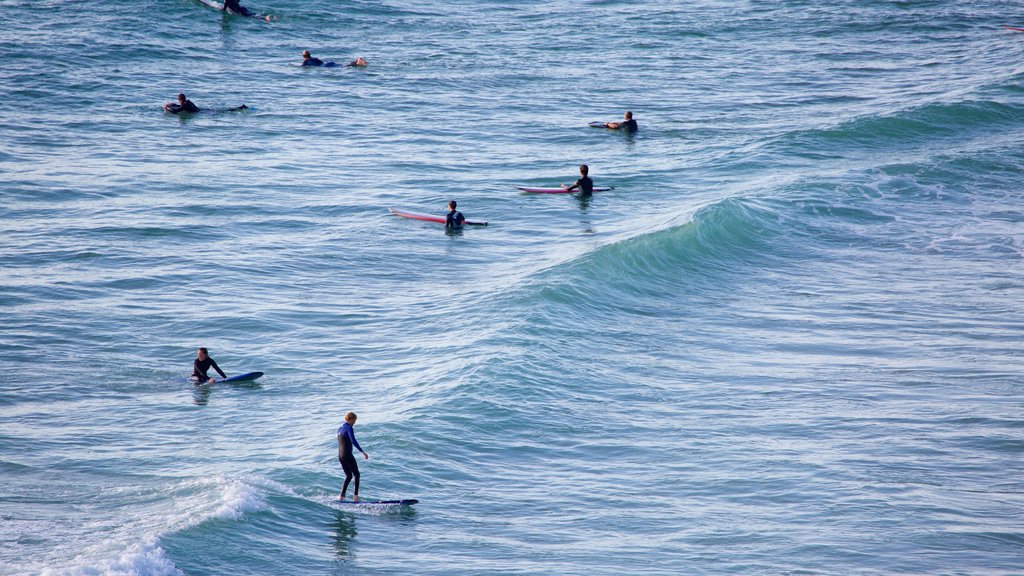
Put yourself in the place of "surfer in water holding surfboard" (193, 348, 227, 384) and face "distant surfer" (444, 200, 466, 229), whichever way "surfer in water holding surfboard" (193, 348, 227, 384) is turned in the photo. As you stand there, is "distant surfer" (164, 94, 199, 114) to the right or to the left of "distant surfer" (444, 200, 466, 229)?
left

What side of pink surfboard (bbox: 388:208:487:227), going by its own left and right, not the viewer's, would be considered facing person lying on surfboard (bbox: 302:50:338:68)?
right

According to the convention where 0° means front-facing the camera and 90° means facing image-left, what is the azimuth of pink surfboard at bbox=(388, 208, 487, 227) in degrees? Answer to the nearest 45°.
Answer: approximately 90°

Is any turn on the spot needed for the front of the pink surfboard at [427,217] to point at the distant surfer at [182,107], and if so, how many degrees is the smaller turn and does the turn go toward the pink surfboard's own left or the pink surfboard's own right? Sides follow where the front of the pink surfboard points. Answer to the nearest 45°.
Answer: approximately 45° to the pink surfboard's own right

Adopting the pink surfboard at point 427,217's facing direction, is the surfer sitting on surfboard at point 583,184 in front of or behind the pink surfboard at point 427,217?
behind
